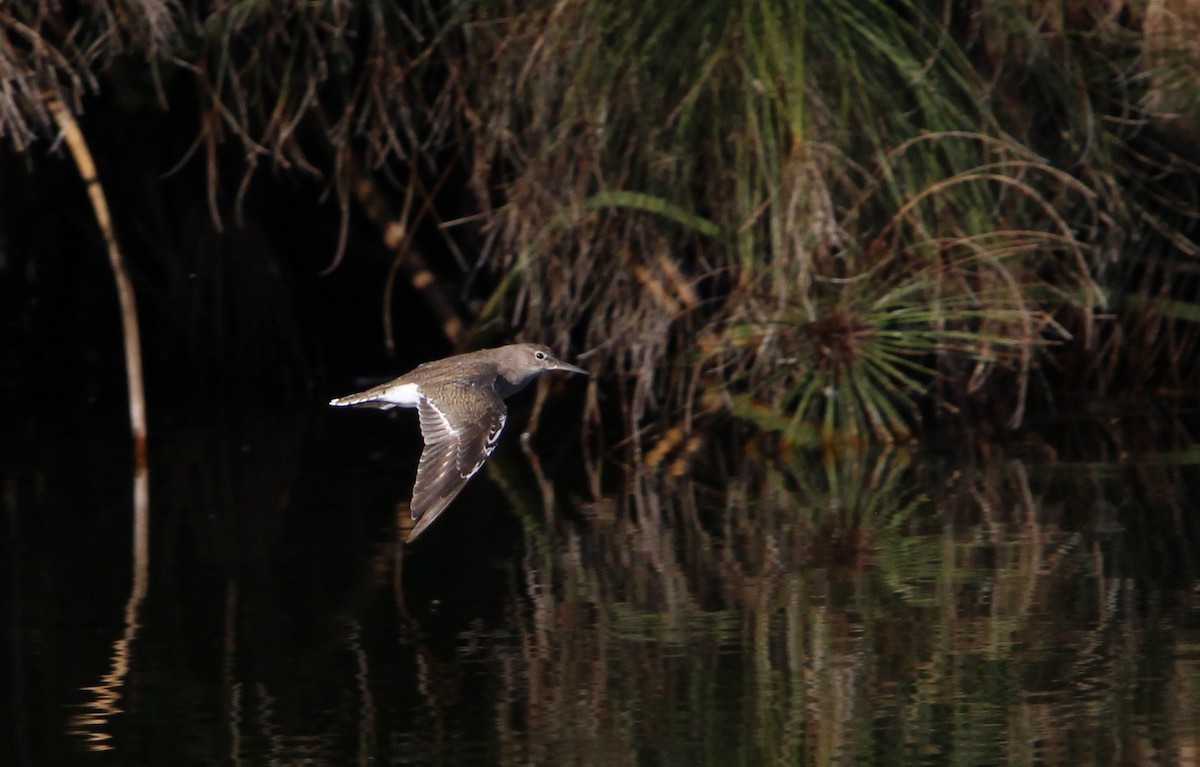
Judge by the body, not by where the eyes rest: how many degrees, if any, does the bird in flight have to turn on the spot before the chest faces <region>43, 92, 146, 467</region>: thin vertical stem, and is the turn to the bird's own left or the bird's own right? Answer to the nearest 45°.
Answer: approximately 135° to the bird's own left

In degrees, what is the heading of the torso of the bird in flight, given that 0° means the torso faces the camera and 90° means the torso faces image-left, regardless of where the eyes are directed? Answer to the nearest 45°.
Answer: approximately 270°
